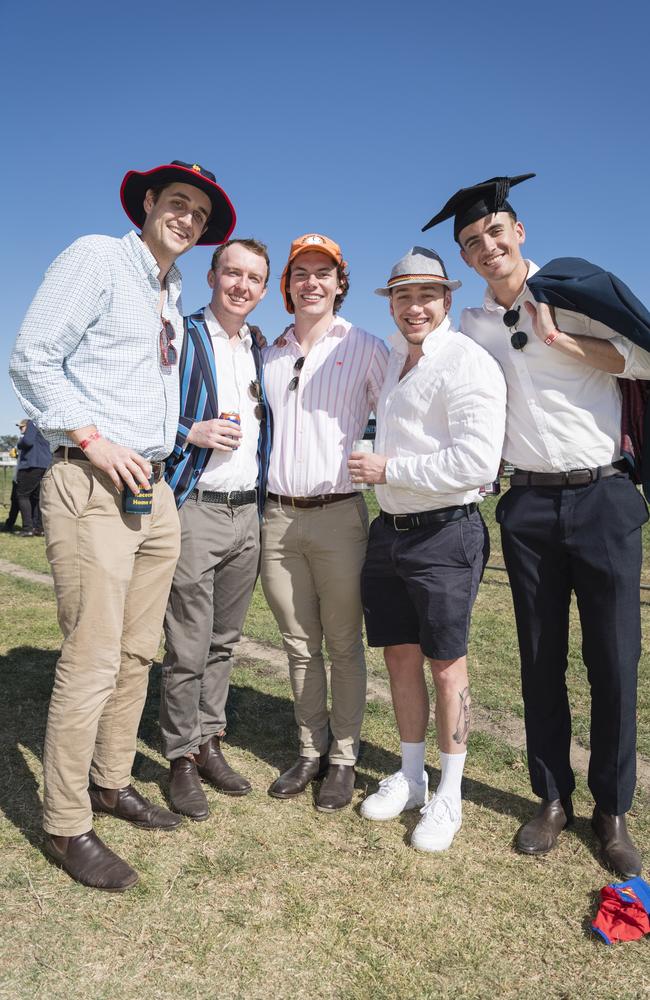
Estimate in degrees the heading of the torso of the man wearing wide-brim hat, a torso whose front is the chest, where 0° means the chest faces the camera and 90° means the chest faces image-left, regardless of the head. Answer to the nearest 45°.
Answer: approximately 315°

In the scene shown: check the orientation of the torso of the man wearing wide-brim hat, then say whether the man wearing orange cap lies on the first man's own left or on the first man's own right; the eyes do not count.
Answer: on the first man's own left
